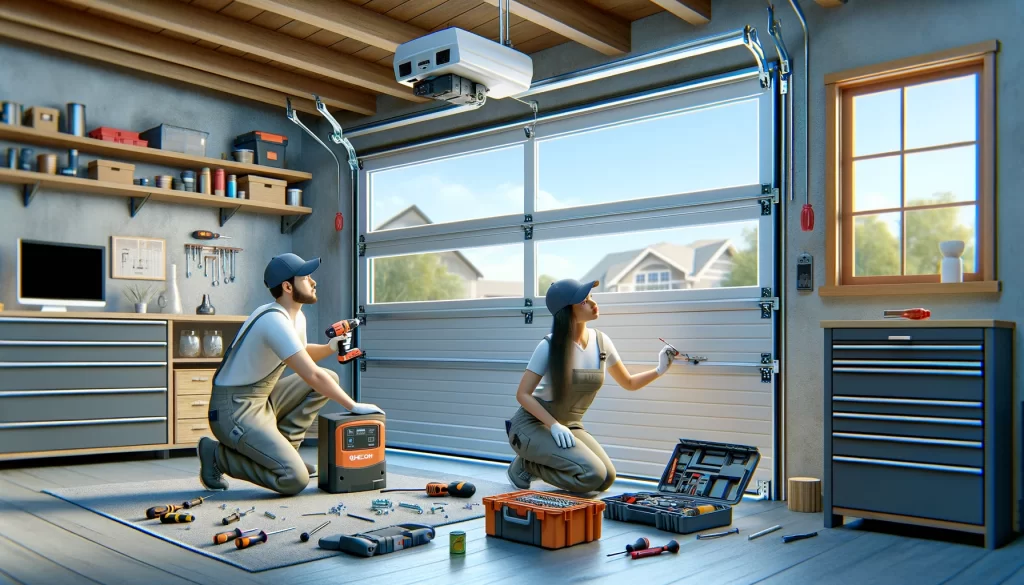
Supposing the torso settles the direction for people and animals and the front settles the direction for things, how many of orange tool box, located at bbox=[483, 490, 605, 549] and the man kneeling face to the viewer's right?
1

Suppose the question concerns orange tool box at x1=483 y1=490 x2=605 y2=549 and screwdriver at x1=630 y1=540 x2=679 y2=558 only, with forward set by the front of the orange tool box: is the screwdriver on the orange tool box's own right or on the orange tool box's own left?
on the orange tool box's own left

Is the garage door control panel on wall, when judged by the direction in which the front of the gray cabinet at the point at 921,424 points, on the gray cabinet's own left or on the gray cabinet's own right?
on the gray cabinet's own right

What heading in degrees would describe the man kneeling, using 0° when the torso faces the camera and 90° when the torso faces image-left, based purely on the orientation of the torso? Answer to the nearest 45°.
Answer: approximately 270°

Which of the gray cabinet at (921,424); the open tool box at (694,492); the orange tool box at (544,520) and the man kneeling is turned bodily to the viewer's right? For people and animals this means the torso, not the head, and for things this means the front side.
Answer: the man kneeling

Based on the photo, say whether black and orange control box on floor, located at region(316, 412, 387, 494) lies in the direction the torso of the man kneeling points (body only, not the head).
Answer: yes

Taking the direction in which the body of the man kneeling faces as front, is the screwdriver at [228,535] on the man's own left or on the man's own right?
on the man's own right

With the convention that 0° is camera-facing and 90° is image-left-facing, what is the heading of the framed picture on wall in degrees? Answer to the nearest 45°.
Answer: approximately 315°

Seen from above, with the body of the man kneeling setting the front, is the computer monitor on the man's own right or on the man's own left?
on the man's own left

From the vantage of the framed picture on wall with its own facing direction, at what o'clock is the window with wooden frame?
The window with wooden frame is roughly at 12 o'clock from the framed picture on wall.

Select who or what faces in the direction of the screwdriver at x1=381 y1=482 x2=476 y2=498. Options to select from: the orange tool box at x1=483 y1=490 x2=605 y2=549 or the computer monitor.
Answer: the computer monitor
